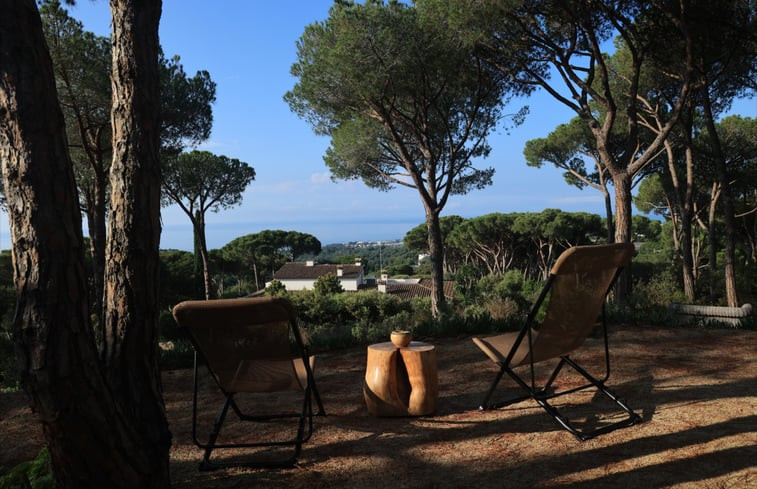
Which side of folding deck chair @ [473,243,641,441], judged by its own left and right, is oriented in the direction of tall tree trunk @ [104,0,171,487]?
left

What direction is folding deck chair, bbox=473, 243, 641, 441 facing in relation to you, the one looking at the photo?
facing away from the viewer and to the left of the viewer

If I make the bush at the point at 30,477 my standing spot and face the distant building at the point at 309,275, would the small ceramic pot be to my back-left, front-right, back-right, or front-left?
front-right

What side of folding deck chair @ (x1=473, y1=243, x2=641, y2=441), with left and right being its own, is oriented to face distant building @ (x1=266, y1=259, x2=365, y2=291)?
front

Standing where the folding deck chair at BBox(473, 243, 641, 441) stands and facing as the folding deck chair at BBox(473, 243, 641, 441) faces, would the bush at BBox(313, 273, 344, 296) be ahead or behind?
ahead

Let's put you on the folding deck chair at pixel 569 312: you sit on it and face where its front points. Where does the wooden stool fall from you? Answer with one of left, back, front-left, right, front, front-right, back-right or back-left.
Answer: front-left

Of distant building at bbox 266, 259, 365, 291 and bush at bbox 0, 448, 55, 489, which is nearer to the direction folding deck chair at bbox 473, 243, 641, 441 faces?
the distant building

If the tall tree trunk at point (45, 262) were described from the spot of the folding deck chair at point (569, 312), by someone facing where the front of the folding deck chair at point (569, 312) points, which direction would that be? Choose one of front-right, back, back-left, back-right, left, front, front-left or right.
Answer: left

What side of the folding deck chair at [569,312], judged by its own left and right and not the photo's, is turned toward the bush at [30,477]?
left

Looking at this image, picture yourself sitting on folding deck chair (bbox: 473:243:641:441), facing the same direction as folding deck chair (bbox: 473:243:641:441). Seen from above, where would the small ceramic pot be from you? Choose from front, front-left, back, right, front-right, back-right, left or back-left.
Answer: front-left

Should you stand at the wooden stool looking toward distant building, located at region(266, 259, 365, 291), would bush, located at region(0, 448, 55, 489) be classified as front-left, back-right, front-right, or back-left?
back-left

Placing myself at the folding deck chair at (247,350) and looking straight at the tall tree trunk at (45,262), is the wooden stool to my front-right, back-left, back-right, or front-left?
back-left
